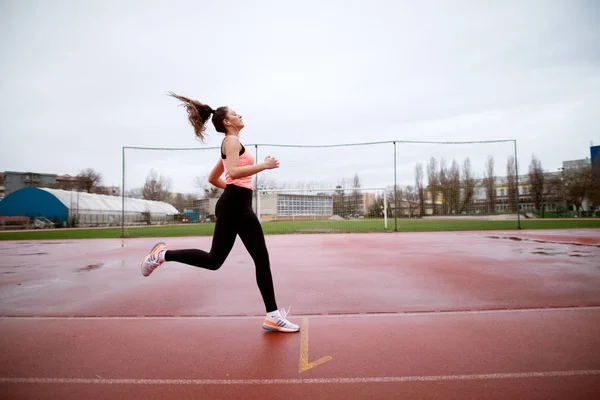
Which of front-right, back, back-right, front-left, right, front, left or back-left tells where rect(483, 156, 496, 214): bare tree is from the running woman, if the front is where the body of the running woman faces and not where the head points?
front-left

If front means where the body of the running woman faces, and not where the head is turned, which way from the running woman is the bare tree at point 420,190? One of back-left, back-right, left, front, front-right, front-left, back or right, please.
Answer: front-left

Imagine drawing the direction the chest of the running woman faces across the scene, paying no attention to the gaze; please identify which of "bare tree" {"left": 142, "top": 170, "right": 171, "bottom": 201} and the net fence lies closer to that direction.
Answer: the net fence

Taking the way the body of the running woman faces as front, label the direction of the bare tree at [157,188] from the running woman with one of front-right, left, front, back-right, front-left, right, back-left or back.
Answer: left

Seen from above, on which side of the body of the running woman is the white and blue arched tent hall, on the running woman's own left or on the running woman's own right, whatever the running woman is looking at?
on the running woman's own left

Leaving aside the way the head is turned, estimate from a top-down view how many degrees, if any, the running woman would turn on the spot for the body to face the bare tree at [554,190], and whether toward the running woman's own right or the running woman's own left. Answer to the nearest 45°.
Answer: approximately 45° to the running woman's own left

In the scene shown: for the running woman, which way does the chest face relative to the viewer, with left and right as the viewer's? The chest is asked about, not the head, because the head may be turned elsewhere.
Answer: facing to the right of the viewer

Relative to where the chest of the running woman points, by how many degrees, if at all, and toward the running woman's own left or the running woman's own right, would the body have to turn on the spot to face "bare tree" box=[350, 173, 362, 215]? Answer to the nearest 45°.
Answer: approximately 45° to the running woman's own left

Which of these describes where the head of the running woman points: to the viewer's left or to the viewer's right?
to the viewer's right

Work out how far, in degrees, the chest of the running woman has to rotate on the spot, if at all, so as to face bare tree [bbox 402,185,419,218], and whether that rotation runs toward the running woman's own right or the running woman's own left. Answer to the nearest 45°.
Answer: approximately 45° to the running woman's own left
